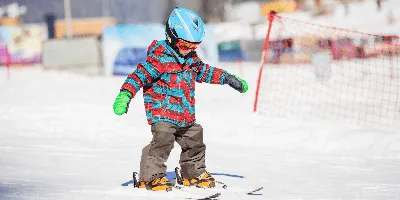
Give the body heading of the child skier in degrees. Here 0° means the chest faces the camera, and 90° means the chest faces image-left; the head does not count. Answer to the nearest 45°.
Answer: approximately 315°

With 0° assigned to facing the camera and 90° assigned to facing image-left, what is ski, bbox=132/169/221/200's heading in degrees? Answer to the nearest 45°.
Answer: approximately 315°

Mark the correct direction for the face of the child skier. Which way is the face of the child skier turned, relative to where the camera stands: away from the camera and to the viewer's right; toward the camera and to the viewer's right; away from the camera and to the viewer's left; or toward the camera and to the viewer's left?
toward the camera and to the viewer's right
